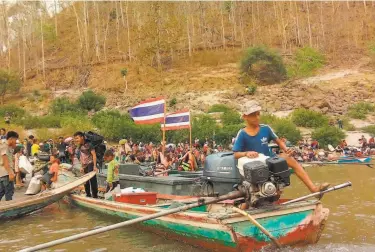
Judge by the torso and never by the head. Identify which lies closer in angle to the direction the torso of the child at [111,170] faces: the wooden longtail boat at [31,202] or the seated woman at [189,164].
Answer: the wooden longtail boat

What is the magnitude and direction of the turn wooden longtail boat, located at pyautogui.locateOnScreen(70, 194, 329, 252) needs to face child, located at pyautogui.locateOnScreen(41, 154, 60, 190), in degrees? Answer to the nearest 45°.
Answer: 0° — it already faces them

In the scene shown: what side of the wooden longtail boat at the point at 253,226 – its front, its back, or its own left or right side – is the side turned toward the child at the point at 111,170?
front

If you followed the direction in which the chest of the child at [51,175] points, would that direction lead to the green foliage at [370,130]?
no

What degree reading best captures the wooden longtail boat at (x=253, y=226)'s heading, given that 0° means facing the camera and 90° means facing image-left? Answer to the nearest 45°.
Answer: approximately 135°

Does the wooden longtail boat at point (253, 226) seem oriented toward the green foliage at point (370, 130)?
no

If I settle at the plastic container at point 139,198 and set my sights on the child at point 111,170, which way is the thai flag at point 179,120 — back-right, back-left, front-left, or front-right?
front-right
